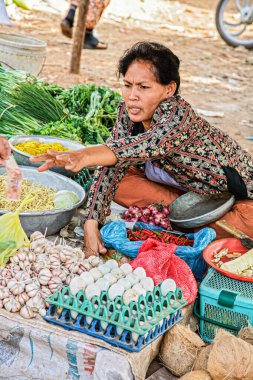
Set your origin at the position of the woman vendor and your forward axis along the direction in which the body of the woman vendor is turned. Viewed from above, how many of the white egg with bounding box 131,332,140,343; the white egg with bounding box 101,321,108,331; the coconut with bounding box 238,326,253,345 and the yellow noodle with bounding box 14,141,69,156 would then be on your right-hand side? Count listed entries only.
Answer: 1

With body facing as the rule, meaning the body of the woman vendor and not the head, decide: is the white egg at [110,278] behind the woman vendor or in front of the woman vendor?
in front

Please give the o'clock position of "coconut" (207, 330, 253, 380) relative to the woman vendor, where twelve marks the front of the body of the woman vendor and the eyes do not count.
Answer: The coconut is roughly at 10 o'clock from the woman vendor.

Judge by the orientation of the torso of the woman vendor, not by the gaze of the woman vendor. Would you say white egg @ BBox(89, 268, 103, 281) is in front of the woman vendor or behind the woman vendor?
in front

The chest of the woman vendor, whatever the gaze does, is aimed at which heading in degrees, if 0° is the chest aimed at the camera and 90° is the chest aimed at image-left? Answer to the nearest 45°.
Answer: approximately 45°

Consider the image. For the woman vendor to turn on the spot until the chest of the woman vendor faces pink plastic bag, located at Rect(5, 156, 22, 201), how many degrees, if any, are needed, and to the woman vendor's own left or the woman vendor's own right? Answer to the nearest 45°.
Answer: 0° — they already face it

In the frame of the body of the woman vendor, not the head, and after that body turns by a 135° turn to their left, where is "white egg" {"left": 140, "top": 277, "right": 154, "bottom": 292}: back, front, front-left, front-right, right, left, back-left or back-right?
right

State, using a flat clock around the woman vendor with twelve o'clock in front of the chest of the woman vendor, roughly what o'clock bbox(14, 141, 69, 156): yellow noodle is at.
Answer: The yellow noodle is roughly at 3 o'clock from the woman vendor.

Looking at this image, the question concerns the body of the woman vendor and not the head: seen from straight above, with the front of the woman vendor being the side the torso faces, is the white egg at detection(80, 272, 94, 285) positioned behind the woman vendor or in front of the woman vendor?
in front

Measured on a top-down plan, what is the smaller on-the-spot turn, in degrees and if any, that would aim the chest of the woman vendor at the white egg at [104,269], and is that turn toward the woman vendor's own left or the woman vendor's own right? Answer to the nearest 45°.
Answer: approximately 45° to the woman vendor's own left

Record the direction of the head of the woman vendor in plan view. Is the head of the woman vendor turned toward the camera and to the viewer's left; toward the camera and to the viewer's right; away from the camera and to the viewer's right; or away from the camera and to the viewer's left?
toward the camera and to the viewer's left

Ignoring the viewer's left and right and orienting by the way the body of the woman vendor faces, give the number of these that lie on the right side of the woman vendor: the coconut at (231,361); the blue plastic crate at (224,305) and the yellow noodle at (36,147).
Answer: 1
